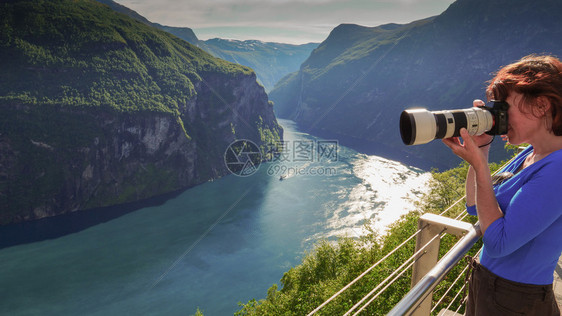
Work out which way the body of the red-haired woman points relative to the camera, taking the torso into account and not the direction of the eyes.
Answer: to the viewer's left

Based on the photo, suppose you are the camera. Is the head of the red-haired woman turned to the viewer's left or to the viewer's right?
to the viewer's left
